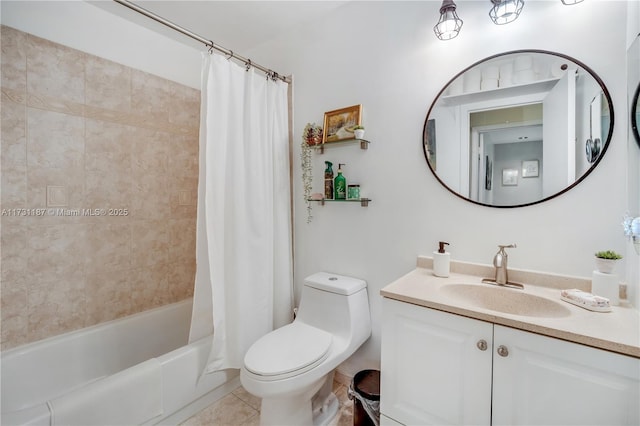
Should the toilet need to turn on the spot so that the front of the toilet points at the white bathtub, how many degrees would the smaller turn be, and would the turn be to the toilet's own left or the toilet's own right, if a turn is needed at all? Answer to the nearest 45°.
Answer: approximately 45° to the toilet's own right

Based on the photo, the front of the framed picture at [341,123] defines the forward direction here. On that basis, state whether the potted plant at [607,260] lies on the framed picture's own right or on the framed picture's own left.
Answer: on the framed picture's own left

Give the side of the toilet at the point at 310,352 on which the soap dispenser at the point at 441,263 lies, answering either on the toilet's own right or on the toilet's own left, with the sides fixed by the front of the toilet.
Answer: on the toilet's own left

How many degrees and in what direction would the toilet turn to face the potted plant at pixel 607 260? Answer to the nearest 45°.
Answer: approximately 90° to its left

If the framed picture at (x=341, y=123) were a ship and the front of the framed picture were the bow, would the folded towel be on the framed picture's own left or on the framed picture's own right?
on the framed picture's own left

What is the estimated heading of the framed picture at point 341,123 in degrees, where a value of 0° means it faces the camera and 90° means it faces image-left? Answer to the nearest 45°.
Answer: approximately 45°

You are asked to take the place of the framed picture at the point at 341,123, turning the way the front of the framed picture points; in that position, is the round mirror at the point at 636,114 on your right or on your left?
on your left
